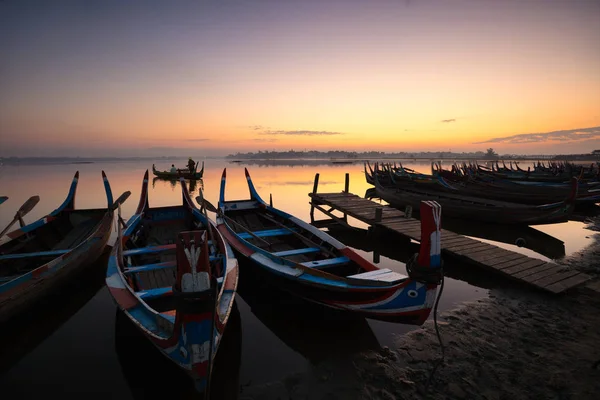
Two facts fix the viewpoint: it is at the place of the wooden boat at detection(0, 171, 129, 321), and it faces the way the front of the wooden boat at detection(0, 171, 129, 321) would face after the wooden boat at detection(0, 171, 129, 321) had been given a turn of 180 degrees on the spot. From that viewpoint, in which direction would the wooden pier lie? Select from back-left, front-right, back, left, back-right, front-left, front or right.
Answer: right

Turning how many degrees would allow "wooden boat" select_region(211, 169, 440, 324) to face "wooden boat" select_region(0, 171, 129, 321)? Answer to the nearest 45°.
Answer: approximately 135° to its right

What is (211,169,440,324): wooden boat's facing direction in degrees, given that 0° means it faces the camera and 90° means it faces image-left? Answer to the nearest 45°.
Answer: approximately 315°

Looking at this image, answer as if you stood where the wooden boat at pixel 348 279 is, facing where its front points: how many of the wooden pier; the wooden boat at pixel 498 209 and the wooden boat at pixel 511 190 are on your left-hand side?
3

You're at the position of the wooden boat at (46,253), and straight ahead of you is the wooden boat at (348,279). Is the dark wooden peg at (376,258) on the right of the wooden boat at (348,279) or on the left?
left

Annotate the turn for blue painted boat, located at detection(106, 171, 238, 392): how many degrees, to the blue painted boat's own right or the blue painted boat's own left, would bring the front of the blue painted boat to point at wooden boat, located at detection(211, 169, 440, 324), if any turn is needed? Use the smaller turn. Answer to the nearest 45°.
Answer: approximately 90° to the blue painted boat's own left

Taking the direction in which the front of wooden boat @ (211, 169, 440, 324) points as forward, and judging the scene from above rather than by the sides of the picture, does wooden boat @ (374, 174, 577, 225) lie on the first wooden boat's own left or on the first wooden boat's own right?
on the first wooden boat's own left

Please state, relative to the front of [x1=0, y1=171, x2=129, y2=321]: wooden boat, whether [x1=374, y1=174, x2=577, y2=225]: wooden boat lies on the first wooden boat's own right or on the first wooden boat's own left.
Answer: on the first wooden boat's own left

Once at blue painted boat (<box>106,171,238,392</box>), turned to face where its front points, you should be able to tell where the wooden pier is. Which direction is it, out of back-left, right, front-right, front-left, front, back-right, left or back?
left

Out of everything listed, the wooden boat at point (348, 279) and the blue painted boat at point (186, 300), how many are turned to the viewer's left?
0

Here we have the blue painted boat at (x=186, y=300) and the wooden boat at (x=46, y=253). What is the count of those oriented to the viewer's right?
0

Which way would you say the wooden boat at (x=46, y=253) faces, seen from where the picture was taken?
facing the viewer and to the left of the viewer

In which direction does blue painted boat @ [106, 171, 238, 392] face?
toward the camera
